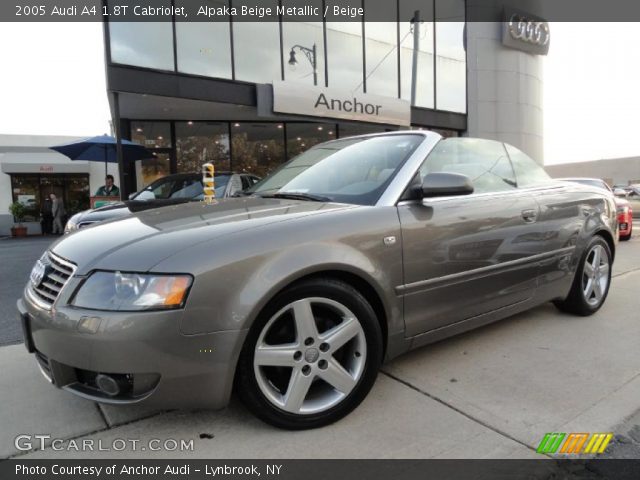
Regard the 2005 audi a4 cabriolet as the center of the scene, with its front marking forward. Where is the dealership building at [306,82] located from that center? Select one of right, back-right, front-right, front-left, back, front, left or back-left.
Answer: back-right

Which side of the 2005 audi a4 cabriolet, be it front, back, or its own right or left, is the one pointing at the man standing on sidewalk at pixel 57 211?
right

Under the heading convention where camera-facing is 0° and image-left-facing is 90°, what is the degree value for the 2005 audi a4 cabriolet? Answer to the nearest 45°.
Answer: approximately 45°

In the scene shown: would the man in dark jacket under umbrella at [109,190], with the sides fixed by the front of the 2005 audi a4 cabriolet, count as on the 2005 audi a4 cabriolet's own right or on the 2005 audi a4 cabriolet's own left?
on the 2005 audi a4 cabriolet's own right

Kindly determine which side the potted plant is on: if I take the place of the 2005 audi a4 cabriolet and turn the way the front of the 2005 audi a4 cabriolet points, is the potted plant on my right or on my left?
on my right

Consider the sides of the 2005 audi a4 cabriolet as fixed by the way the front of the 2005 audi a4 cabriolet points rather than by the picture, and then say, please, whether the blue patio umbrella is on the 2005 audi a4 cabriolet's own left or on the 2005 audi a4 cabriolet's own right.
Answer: on the 2005 audi a4 cabriolet's own right

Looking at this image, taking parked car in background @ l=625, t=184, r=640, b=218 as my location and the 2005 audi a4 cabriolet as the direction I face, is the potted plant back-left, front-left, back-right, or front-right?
front-right
